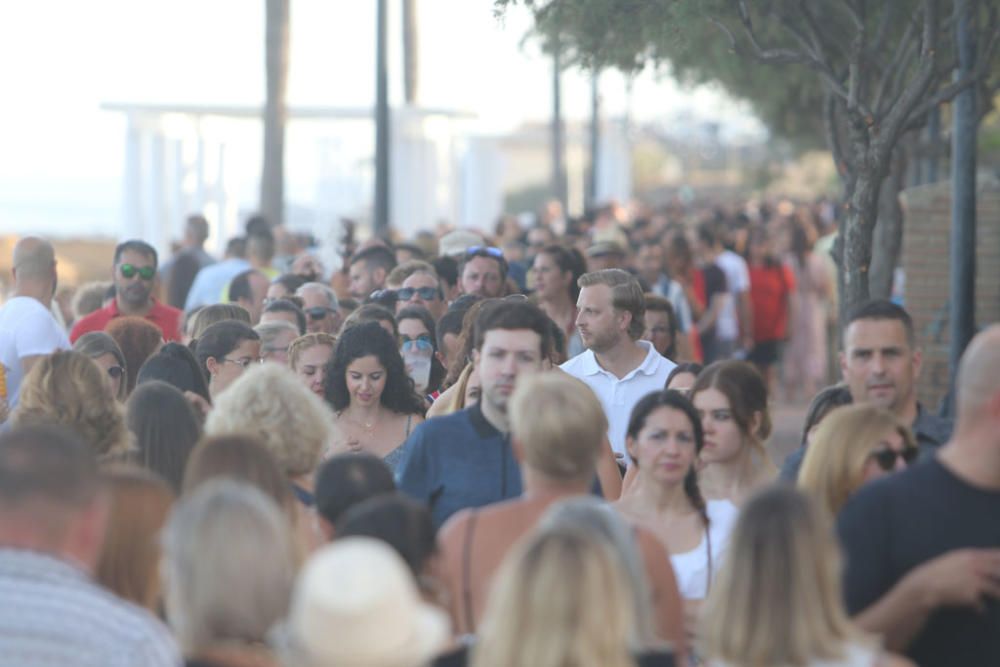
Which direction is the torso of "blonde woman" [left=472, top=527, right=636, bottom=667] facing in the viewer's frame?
away from the camera

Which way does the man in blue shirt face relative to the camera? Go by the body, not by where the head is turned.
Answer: toward the camera

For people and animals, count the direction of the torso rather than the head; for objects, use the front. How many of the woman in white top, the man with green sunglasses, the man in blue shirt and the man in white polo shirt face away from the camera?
0

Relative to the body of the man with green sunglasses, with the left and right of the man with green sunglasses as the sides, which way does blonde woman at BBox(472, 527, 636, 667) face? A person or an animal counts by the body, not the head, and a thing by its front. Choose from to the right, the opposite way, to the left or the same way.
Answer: the opposite way

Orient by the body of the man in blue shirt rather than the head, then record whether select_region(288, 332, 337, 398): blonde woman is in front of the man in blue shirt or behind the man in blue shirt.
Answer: behind

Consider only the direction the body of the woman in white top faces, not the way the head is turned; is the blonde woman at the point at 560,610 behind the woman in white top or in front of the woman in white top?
in front

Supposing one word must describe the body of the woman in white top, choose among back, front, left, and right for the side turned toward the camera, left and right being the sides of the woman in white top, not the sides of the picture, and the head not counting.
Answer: front

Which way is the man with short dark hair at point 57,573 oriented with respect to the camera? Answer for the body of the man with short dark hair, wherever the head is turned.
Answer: away from the camera

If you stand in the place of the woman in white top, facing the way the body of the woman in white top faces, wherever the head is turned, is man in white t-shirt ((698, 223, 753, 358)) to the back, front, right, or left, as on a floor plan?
back

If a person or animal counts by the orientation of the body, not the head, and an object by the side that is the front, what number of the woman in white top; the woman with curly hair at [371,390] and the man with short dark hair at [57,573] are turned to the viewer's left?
0

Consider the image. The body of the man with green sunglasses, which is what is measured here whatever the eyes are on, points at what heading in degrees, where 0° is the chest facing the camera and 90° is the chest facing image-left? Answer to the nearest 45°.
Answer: approximately 0°

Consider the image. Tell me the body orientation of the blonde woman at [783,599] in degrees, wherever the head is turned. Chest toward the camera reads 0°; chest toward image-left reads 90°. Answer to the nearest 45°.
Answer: approximately 180°

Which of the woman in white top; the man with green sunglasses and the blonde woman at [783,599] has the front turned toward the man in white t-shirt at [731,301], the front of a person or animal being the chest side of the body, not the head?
the blonde woman

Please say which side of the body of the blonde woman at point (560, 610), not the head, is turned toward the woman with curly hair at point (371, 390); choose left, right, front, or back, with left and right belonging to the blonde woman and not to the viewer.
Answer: front

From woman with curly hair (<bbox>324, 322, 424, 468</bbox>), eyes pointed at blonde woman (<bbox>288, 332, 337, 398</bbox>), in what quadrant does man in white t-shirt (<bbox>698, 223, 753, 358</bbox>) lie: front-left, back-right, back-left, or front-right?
front-right

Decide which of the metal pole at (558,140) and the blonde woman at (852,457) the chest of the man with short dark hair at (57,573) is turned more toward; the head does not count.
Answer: the metal pole
